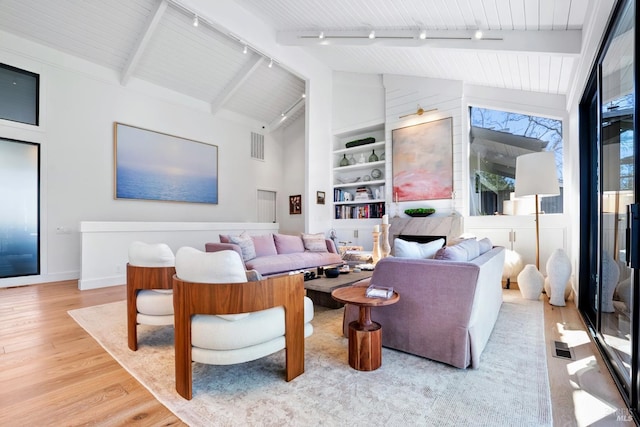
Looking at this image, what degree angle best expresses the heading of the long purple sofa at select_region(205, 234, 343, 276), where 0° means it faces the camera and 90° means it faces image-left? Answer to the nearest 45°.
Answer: approximately 315°

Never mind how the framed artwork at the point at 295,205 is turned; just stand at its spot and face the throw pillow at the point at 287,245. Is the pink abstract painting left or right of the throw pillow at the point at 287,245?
left

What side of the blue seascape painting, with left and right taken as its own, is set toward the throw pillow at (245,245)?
front

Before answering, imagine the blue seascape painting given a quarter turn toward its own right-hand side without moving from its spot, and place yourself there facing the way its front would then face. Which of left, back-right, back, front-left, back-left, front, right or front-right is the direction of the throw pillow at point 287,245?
left

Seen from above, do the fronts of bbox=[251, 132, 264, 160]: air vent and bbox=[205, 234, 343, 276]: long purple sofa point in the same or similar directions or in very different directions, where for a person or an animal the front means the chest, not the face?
same or similar directions

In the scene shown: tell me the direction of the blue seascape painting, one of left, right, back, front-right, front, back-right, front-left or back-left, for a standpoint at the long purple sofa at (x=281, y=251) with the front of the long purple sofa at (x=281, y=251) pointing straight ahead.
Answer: back

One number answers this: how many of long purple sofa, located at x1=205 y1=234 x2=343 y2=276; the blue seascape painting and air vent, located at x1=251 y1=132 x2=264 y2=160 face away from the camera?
0

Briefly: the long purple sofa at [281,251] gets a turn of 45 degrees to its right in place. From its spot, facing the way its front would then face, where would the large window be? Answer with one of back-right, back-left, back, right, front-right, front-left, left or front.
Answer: left

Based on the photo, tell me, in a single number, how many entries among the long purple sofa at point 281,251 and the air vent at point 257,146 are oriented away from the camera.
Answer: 0

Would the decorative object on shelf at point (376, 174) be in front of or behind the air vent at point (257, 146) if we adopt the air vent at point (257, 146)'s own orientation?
in front

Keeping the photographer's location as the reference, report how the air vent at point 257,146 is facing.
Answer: facing the viewer and to the right of the viewer

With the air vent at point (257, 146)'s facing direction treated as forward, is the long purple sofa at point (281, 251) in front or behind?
in front
